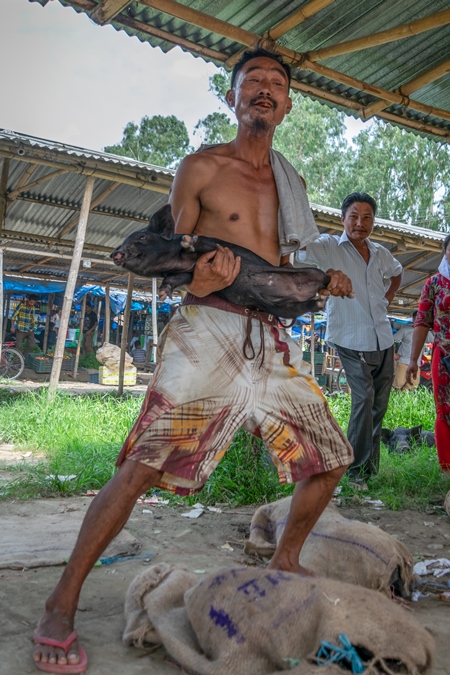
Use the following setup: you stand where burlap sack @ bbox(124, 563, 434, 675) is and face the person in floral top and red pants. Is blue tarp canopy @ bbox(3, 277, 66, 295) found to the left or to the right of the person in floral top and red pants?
left

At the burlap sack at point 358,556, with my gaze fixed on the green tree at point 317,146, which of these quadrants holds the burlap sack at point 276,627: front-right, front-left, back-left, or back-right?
back-left
